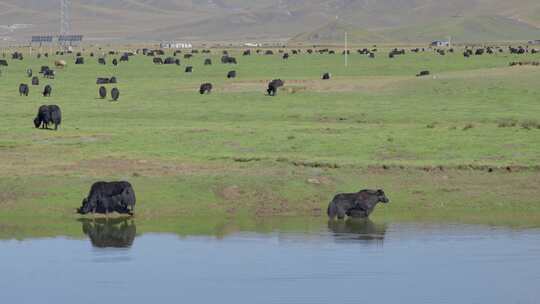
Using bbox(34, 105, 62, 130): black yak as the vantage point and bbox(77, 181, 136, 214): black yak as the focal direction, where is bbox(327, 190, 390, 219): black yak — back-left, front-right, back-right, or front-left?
front-left

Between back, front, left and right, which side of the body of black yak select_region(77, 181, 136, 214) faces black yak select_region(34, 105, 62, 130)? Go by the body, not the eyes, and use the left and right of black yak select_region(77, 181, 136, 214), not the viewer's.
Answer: right

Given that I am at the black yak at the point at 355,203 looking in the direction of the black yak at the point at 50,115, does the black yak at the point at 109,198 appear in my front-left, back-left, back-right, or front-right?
front-left

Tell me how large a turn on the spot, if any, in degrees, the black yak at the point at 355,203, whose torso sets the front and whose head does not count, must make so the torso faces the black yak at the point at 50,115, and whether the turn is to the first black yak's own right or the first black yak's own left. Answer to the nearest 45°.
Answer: approximately 135° to the first black yak's own left

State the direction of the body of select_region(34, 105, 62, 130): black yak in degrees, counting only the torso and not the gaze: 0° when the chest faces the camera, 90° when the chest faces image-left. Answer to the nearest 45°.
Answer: approximately 90°

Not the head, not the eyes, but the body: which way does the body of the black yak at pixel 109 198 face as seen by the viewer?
to the viewer's left

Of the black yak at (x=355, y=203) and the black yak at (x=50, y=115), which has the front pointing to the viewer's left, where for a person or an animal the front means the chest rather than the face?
the black yak at (x=50, y=115)

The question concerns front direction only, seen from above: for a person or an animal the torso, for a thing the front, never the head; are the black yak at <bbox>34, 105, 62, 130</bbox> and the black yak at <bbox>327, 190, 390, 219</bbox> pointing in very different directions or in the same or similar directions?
very different directions

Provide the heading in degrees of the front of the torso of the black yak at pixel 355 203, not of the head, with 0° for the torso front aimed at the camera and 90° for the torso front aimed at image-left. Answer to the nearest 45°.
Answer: approximately 270°

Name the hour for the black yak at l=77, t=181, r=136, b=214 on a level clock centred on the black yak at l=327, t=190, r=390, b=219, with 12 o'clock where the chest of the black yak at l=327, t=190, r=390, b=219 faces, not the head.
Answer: the black yak at l=77, t=181, r=136, b=214 is roughly at 6 o'clock from the black yak at l=327, t=190, r=390, b=219.

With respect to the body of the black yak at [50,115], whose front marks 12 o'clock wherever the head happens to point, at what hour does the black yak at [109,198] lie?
the black yak at [109,198] is roughly at 9 o'clock from the black yak at [50,115].

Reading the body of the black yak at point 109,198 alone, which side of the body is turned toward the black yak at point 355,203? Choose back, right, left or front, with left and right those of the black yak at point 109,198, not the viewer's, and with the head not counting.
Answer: back

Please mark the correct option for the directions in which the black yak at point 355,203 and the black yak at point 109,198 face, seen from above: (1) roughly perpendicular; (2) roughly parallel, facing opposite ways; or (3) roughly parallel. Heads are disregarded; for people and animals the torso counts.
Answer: roughly parallel, facing opposite ways
